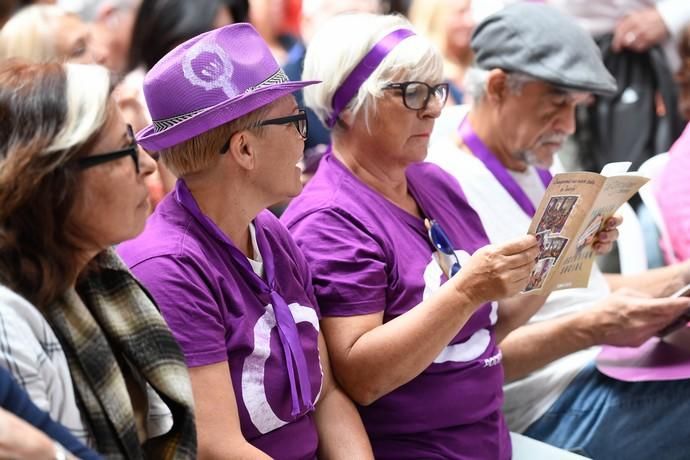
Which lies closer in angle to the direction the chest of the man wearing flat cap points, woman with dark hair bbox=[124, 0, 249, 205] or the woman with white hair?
the woman with white hair

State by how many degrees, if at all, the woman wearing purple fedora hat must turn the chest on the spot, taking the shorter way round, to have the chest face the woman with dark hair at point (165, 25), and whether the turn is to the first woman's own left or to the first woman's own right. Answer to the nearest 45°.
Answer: approximately 135° to the first woman's own left

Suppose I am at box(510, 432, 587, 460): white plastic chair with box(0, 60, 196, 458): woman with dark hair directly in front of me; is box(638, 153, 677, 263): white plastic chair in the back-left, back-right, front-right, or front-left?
back-right

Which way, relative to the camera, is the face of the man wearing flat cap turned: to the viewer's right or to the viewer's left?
to the viewer's right

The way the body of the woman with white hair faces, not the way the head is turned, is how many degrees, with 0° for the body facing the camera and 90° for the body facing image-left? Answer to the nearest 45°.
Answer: approximately 315°

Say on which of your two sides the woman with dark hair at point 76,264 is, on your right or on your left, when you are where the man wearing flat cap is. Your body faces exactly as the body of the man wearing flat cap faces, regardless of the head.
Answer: on your right

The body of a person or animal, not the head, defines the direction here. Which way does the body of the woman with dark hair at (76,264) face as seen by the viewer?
to the viewer's right

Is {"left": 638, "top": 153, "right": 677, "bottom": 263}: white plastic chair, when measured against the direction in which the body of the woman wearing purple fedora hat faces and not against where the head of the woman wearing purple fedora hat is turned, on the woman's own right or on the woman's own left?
on the woman's own left
